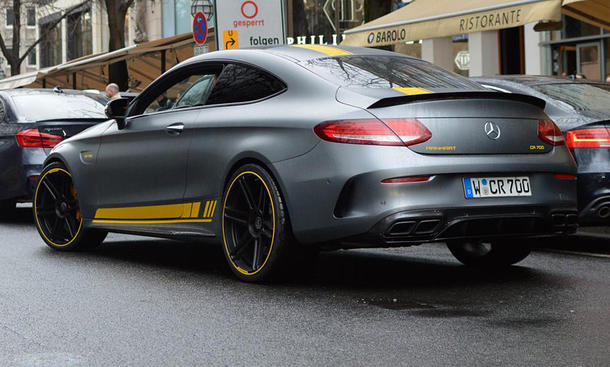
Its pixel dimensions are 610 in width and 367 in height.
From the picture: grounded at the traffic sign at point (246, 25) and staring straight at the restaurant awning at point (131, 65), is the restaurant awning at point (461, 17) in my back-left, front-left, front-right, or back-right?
back-right

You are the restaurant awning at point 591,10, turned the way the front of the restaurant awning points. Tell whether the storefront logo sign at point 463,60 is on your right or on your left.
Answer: on your right

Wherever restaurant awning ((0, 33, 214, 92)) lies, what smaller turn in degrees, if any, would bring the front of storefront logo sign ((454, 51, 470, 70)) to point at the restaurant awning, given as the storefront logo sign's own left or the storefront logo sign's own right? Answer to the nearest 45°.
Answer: approximately 90° to the storefront logo sign's own right

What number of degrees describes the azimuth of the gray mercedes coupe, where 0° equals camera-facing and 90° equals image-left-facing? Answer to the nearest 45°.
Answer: approximately 135°

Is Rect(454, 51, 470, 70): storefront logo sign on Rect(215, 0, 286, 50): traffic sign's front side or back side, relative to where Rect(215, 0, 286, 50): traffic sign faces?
on the back side

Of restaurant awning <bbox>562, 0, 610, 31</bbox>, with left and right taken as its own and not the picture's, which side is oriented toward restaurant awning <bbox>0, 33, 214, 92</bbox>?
right

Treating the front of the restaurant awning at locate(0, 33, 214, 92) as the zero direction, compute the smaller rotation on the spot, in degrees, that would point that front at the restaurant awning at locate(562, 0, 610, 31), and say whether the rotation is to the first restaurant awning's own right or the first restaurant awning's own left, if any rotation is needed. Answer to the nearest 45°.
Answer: approximately 45° to the first restaurant awning's own left

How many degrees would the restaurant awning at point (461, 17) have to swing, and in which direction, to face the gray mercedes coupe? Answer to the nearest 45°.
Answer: approximately 45° to its left

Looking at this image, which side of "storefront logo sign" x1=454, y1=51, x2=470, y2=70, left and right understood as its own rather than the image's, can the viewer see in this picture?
front

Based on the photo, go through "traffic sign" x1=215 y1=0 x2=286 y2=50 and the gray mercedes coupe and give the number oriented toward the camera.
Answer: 1

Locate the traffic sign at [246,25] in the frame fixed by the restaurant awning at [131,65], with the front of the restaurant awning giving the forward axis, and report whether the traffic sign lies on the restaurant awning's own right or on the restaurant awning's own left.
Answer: on the restaurant awning's own left

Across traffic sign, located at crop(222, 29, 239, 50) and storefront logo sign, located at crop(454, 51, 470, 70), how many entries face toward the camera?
2

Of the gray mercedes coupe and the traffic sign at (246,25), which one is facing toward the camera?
the traffic sign

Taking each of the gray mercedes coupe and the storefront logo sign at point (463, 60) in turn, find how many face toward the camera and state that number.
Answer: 1

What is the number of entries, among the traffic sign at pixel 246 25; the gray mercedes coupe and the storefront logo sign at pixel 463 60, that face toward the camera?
2

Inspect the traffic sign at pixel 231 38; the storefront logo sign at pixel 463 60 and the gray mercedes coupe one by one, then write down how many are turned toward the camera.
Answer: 2

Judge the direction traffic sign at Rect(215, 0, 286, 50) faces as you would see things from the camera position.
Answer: facing the viewer

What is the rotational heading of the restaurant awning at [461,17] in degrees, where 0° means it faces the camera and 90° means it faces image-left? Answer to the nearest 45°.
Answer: approximately 45°

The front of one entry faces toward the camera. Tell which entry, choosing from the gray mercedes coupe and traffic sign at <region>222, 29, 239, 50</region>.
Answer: the traffic sign

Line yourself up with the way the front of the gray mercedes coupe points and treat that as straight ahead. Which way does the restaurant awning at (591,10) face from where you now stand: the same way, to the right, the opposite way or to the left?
to the left
